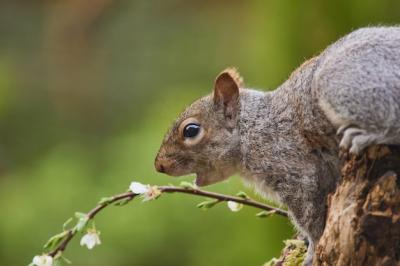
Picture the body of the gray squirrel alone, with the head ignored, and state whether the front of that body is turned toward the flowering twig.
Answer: yes

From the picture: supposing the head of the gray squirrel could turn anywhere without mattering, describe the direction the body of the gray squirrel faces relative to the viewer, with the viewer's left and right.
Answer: facing to the left of the viewer
